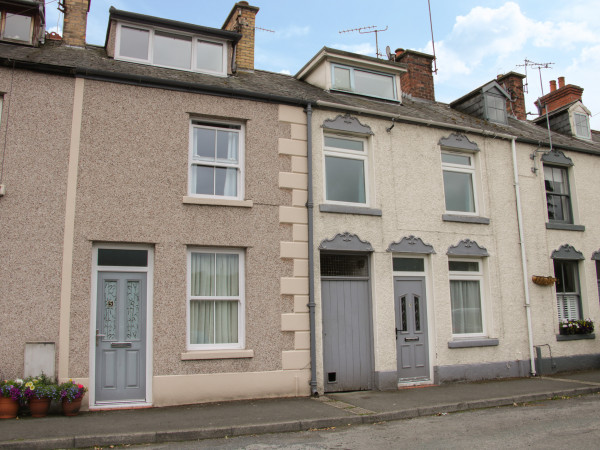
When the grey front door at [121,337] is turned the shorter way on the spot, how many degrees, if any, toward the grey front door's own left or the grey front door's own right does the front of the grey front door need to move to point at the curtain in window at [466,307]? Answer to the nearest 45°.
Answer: approximately 90° to the grey front door's own left

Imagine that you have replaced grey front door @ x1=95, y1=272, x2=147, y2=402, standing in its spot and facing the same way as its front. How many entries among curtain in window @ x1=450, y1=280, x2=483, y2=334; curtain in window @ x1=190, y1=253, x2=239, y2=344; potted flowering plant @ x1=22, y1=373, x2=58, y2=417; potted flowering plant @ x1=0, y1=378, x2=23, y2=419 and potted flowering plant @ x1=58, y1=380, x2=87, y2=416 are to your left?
2

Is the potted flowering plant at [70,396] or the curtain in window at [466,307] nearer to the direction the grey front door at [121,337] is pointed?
the potted flowering plant

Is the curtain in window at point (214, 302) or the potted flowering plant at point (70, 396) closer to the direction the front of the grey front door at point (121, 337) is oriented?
the potted flowering plant

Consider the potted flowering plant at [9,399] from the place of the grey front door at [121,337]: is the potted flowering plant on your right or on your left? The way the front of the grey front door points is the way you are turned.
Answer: on your right

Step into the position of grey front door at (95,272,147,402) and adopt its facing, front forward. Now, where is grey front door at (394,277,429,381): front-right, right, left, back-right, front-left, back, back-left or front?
left

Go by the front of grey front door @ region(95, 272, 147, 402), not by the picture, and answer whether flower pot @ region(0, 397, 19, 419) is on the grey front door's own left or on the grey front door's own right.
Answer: on the grey front door's own right

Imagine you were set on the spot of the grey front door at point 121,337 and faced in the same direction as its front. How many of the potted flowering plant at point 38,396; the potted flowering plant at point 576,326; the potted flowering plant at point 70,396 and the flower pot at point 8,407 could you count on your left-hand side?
1

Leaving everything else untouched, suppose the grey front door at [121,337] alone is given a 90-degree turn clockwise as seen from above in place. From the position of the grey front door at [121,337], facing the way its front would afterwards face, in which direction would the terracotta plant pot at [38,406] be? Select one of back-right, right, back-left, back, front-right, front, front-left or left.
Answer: front-left

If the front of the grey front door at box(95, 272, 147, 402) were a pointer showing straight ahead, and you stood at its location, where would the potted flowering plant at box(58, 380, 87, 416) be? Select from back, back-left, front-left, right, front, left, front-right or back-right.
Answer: front-right

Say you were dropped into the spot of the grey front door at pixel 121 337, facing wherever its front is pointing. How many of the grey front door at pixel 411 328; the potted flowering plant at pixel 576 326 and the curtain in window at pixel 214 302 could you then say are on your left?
3

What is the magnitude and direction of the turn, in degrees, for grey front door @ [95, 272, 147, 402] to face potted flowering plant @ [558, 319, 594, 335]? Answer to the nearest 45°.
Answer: approximately 90° to its left

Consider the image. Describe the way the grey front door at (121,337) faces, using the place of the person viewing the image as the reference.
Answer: facing the viewer

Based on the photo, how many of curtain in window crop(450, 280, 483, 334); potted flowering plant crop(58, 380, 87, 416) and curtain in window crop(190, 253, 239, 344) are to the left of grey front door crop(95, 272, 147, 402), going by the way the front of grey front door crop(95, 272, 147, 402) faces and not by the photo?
2

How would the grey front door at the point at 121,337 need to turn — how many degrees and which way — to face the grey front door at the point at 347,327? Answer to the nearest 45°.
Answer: approximately 90° to its left

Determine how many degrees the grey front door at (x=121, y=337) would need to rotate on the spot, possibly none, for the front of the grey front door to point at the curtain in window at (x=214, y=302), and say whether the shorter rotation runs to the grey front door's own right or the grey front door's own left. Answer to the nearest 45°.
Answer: approximately 90° to the grey front door's own left
